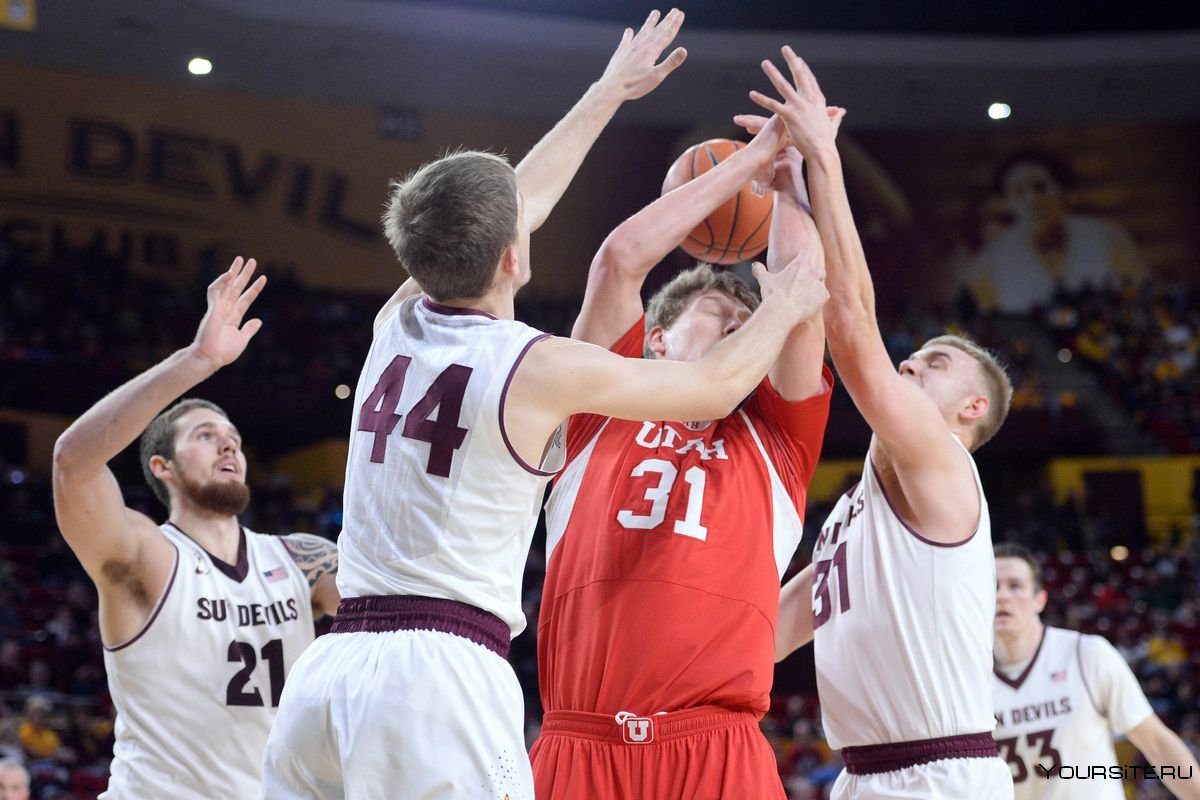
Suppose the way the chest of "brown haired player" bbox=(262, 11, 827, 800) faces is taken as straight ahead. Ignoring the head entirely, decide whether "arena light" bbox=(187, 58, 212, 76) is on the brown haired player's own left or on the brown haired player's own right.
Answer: on the brown haired player's own left

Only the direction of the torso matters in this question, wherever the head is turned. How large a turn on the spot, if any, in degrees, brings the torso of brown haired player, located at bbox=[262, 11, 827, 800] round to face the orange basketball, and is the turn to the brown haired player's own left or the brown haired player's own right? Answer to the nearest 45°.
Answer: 0° — they already face it

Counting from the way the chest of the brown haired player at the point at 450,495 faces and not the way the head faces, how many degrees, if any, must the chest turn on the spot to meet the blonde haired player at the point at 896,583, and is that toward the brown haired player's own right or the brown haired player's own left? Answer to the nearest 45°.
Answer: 0° — they already face them

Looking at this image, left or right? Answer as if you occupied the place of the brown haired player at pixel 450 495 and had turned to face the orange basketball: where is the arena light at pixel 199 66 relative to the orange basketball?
left

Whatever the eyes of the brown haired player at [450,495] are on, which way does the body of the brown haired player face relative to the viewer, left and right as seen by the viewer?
facing away from the viewer and to the right of the viewer

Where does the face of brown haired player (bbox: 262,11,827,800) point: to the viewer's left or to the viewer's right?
to the viewer's right
